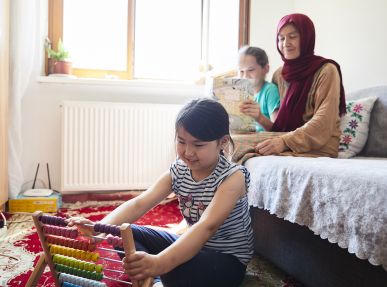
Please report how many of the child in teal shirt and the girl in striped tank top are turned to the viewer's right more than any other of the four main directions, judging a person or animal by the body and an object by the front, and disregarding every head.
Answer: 0

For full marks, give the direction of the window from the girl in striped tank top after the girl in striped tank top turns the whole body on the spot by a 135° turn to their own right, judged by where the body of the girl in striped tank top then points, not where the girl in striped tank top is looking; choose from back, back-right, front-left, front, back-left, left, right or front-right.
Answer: front

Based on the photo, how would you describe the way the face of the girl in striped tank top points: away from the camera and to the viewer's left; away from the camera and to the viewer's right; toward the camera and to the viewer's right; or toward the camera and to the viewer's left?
toward the camera and to the viewer's left

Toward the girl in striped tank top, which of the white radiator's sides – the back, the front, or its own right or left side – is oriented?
front

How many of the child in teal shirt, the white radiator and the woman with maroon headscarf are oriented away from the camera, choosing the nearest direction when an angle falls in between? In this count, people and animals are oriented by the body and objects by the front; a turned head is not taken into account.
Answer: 0

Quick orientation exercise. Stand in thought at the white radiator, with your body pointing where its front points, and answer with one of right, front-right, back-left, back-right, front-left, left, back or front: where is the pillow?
front-left

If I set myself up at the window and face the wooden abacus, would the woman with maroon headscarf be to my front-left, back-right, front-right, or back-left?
front-left

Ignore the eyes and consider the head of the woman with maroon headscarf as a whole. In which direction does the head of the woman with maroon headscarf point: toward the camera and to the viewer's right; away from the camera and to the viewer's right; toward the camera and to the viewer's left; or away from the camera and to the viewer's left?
toward the camera and to the viewer's left

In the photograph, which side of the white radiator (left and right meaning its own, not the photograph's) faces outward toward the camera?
front

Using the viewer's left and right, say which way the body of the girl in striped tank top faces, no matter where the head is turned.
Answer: facing the viewer and to the left of the viewer

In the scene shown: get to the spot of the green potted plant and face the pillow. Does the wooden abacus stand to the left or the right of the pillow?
right

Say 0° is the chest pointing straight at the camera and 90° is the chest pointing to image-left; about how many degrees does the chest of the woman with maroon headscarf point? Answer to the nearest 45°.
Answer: approximately 45°
